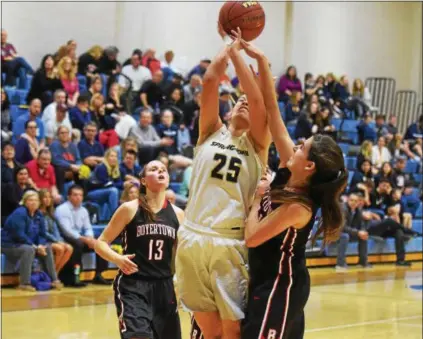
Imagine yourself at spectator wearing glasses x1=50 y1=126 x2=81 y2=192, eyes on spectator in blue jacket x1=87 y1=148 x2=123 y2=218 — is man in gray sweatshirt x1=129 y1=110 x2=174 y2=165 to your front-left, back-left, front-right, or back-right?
front-left

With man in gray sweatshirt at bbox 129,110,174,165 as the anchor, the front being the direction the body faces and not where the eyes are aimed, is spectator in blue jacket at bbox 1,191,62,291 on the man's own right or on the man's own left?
on the man's own right

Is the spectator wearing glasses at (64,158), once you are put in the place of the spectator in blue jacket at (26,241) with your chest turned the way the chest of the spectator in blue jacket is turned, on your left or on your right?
on your left

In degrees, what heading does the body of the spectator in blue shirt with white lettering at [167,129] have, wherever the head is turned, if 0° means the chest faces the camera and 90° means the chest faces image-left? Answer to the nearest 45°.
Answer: approximately 0°

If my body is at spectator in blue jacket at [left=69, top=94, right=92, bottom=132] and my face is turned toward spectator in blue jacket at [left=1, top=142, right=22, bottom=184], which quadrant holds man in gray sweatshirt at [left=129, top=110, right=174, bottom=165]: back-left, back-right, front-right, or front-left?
back-left

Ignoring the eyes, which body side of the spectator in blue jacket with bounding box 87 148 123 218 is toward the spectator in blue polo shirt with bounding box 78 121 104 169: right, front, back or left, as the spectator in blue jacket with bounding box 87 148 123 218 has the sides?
back

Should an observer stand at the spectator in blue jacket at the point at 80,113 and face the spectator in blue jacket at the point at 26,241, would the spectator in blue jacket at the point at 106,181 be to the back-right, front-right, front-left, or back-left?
front-left

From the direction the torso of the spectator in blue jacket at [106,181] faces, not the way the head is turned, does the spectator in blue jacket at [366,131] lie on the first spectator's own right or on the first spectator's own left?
on the first spectator's own left

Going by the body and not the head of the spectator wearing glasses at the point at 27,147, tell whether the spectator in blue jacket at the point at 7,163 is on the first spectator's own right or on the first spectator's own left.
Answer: on the first spectator's own right

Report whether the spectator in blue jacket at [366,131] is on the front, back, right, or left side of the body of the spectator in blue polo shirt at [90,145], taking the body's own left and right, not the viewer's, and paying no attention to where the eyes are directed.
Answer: left

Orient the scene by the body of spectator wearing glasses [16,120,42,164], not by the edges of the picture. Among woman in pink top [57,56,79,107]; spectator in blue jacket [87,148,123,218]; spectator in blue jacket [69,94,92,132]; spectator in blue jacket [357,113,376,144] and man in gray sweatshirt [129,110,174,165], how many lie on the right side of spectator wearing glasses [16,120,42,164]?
0

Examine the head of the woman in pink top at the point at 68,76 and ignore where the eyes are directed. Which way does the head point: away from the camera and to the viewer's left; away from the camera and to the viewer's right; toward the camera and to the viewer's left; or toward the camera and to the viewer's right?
toward the camera and to the viewer's right
